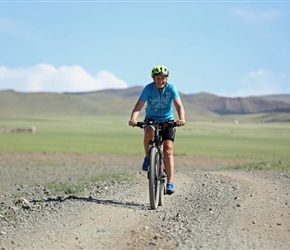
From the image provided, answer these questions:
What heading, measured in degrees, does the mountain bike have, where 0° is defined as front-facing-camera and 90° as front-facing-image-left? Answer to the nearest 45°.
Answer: approximately 0°

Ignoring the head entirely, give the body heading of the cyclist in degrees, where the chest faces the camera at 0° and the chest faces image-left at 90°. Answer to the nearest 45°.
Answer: approximately 0°
